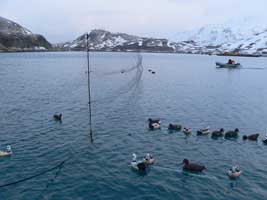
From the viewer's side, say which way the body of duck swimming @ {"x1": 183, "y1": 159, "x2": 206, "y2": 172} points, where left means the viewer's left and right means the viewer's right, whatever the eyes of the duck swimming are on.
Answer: facing to the left of the viewer

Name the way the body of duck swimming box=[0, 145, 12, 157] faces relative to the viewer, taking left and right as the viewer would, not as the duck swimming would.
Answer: facing to the right of the viewer

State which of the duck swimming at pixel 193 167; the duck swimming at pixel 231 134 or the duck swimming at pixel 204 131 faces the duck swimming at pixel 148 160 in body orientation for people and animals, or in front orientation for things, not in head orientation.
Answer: the duck swimming at pixel 193 167
